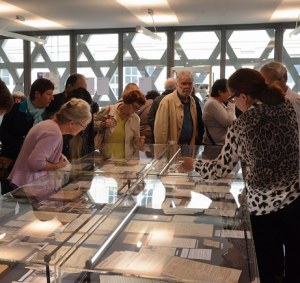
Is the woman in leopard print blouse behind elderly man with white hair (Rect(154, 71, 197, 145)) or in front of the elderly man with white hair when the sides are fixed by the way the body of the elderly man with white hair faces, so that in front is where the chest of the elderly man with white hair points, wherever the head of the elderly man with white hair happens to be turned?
in front

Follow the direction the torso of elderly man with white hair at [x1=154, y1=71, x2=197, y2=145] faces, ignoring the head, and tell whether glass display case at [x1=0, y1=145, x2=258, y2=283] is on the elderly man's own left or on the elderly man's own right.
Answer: on the elderly man's own right

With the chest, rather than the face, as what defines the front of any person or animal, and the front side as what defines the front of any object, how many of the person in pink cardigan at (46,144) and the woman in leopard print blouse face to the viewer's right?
1

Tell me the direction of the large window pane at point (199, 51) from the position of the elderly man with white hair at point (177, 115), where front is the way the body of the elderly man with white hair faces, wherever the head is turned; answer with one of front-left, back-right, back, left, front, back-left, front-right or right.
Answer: back-left

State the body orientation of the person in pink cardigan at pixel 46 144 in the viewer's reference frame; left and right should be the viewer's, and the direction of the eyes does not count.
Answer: facing to the right of the viewer

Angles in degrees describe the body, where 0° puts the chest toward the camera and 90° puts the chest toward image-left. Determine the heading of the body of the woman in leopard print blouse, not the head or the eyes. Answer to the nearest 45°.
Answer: approximately 135°

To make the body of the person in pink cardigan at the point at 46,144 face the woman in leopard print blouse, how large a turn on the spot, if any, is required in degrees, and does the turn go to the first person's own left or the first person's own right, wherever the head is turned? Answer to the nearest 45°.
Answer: approximately 45° to the first person's own right

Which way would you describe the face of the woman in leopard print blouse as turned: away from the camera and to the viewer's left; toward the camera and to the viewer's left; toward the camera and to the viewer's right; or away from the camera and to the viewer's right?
away from the camera and to the viewer's left

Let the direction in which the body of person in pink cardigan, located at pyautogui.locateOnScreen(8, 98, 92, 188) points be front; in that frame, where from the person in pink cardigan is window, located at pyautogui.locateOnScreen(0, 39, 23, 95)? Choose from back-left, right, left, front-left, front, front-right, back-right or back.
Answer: left

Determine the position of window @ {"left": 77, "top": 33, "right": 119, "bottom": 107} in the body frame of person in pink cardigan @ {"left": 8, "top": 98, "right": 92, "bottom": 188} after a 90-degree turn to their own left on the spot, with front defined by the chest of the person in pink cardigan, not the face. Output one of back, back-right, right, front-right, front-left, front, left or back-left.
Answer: front
